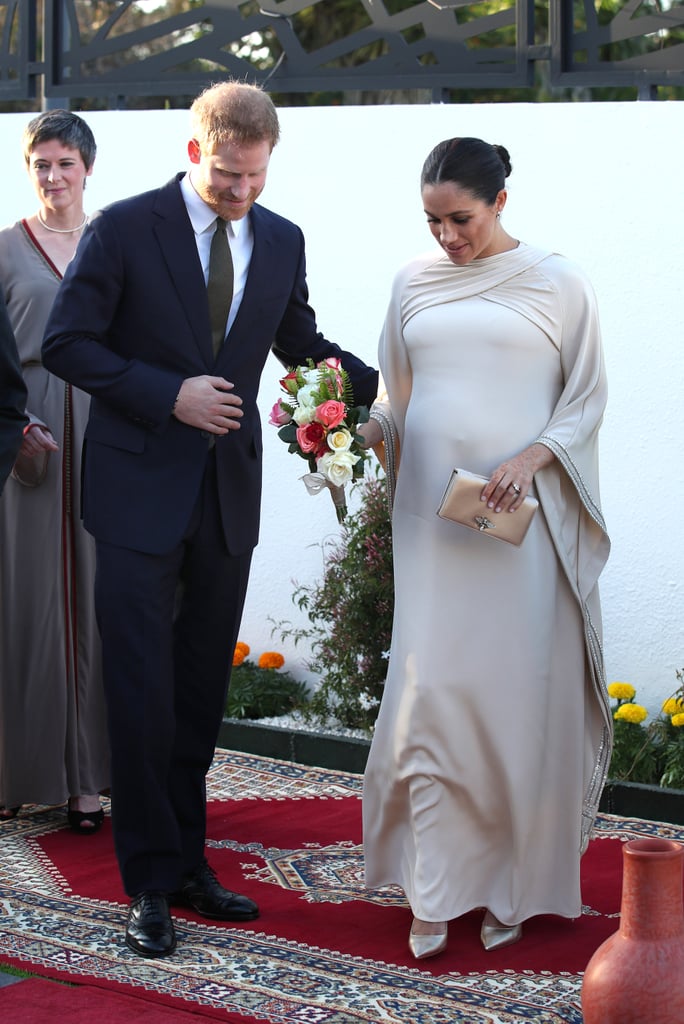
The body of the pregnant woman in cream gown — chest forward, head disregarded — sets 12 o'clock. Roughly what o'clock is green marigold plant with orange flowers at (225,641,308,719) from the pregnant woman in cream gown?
The green marigold plant with orange flowers is roughly at 4 o'clock from the pregnant woman in cream gown.

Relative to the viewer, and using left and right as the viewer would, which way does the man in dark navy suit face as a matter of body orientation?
facing the viewer and to the right of the viewer

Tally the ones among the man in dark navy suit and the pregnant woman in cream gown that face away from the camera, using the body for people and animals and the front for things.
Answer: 0

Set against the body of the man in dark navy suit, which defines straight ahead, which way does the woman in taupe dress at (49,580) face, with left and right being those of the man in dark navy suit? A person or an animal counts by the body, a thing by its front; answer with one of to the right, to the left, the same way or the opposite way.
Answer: the same way

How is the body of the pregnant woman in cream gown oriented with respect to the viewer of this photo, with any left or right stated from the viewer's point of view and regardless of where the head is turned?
facing the viewer and to the left of the viewer

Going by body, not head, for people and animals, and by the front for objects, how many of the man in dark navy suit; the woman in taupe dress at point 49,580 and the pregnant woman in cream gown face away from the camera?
0

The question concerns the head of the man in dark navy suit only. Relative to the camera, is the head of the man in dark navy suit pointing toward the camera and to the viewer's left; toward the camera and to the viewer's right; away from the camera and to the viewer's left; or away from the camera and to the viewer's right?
toward the camera and to the viewer's right

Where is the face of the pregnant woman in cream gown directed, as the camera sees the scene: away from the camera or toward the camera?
toward the camera

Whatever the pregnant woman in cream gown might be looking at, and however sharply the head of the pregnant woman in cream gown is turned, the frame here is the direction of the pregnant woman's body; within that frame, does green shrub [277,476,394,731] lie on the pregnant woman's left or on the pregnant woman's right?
on the pregnant woman's right

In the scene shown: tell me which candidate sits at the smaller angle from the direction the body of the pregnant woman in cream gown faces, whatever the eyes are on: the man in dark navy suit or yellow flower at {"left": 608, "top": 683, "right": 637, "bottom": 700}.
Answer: the man in dark navy suit

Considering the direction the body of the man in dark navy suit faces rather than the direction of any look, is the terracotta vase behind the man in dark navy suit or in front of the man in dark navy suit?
in front

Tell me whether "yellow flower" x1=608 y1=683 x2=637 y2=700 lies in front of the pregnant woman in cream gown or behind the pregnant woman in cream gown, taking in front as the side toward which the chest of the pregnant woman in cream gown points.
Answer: behind

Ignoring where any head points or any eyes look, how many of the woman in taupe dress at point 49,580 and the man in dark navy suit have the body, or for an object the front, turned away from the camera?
0
